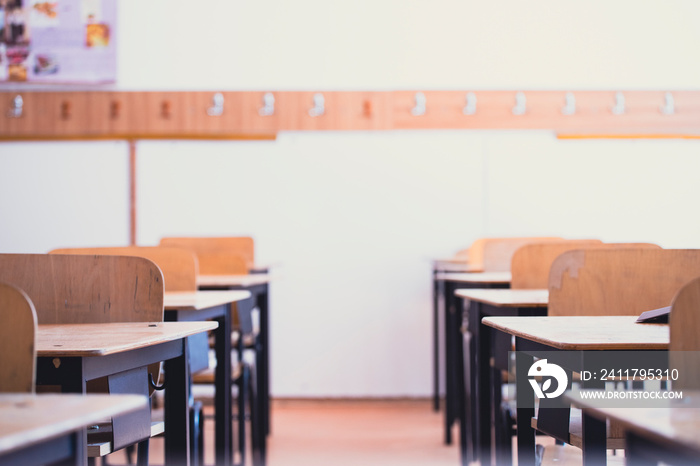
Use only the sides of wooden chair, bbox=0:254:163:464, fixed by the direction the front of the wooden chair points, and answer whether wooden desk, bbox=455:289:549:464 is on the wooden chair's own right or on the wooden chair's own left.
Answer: on the wooden chair's own left

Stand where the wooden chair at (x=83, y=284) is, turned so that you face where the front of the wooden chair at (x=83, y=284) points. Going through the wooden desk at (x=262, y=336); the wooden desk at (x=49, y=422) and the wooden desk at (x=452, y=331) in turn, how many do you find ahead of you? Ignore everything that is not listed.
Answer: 1

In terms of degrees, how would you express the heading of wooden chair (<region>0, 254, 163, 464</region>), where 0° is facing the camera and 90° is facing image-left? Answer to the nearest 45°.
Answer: approximately 0°

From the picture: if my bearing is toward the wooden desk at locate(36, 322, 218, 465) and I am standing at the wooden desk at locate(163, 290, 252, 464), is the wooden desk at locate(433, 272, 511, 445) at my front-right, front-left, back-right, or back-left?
back-left
